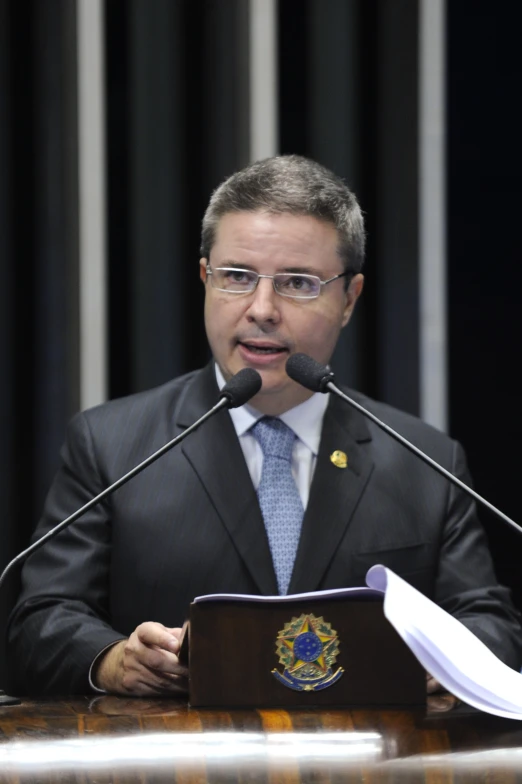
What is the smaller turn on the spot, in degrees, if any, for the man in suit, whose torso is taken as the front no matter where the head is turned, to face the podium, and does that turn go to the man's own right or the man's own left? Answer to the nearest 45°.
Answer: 0° — they already face it

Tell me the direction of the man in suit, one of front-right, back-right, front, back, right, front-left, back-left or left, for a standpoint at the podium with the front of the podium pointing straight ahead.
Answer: back

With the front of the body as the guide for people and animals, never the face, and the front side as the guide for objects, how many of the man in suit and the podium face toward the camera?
2

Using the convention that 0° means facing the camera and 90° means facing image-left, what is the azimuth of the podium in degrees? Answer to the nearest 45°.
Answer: approximately 0°

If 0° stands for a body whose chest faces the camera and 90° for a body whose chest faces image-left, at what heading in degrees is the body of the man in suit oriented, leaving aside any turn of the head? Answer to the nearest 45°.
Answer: approximately 0°
